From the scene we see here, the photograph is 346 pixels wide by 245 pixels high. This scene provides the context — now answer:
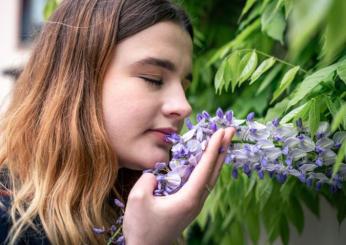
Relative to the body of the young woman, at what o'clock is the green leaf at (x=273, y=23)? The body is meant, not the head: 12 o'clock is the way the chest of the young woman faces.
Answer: The green leaf is roughly at 11 o'clock from the young woman.

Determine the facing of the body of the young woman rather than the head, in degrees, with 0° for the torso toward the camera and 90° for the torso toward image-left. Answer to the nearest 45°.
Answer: approximately 270°

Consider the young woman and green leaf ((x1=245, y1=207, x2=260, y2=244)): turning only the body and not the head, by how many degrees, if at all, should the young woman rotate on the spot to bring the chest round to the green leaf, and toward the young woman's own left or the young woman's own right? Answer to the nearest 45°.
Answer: approximately 45° to the young woman's own left

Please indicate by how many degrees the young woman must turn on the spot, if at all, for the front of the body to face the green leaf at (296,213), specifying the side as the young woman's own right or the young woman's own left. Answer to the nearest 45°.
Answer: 0° — they already face it

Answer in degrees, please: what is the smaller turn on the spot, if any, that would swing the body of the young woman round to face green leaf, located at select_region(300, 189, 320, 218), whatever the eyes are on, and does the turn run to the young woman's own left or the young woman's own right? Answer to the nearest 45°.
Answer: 0° — they already face it

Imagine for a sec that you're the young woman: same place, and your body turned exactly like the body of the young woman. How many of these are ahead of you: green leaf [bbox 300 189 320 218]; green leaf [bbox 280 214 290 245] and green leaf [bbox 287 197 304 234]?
3
